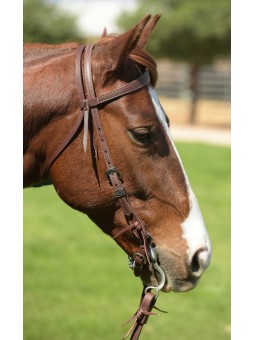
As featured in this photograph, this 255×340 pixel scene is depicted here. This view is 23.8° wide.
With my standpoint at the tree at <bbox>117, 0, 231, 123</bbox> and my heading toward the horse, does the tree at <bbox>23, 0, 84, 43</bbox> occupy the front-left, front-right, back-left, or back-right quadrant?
back-right

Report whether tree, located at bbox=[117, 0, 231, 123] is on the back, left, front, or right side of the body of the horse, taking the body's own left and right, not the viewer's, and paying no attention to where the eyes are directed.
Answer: left

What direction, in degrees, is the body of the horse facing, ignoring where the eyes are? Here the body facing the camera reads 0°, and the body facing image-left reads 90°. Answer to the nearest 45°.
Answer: approximately 270°

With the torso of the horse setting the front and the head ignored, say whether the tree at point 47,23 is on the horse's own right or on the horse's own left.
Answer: on the horse's own left
